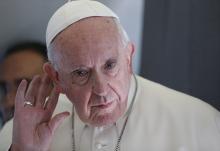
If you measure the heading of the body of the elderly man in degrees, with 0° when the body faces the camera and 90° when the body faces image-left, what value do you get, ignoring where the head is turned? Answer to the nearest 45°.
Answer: approximately 0°

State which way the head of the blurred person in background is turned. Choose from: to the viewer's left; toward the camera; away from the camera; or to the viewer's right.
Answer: toward the camera
